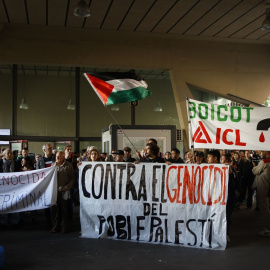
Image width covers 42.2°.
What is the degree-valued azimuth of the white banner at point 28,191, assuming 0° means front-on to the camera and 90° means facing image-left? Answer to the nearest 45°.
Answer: approximately 0°

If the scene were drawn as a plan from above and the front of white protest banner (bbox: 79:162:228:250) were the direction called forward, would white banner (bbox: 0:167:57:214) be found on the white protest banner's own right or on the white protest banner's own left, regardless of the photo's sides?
on the white protest banner's own right

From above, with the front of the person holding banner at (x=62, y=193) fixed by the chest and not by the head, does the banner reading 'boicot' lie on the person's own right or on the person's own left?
on the person's own left

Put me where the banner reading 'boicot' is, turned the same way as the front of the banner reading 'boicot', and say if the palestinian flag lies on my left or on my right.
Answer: on my right

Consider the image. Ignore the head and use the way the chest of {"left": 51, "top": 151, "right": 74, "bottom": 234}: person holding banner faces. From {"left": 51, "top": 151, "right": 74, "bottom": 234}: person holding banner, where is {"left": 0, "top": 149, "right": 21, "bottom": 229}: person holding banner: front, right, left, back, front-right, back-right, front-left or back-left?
right

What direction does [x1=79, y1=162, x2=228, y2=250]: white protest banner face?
toward the camera

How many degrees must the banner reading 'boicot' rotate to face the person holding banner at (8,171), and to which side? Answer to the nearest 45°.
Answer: approximately 90° to its right

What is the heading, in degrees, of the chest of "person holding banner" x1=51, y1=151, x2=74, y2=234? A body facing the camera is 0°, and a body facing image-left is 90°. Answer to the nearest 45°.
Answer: approximately 45°
